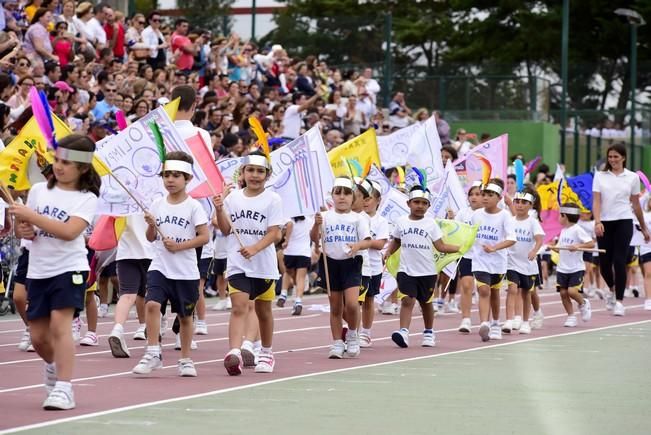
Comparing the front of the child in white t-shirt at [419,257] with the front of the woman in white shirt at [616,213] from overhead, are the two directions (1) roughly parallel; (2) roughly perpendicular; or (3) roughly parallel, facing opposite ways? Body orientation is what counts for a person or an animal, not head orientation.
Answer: roughly parallel

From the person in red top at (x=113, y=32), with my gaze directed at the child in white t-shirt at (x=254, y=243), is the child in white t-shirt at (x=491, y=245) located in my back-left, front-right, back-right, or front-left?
front-left

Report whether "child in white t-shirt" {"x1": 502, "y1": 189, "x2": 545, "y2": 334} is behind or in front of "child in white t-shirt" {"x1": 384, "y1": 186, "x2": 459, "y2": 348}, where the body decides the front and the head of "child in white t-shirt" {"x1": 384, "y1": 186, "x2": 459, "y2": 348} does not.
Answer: behind

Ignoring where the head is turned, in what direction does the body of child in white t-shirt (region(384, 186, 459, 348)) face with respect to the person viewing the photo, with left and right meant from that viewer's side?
facing the viewer

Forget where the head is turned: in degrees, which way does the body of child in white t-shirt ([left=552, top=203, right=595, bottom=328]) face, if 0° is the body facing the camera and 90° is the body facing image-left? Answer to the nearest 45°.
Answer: approximately 45°

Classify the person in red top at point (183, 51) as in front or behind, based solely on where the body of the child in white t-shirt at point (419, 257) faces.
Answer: behind

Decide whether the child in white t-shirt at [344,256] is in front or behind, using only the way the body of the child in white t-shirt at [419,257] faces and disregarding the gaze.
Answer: in front

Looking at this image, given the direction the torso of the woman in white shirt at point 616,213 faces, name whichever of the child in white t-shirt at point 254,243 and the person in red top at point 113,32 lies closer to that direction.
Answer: the child in white t-shirt

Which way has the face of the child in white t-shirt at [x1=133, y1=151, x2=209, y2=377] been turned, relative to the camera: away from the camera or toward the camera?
toward the camera

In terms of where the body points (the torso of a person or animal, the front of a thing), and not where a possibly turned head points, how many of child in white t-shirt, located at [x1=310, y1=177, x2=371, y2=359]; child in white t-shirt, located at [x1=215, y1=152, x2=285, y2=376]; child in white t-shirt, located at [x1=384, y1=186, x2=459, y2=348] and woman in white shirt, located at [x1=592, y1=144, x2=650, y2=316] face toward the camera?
4

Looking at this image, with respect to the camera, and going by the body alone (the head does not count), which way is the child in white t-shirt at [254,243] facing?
toward the camera

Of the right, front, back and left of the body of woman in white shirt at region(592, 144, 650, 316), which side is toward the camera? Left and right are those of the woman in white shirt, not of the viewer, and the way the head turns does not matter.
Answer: front

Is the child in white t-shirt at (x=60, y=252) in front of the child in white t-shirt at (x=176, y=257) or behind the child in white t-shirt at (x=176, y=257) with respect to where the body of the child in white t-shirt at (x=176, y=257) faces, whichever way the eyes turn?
in front

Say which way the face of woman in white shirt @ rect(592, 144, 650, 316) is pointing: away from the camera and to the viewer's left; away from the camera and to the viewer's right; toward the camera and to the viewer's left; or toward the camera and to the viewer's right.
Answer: toward the camera and to the viewer's left

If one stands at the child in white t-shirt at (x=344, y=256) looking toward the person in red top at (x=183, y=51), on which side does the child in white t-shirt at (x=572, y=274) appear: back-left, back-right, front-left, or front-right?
front-right
